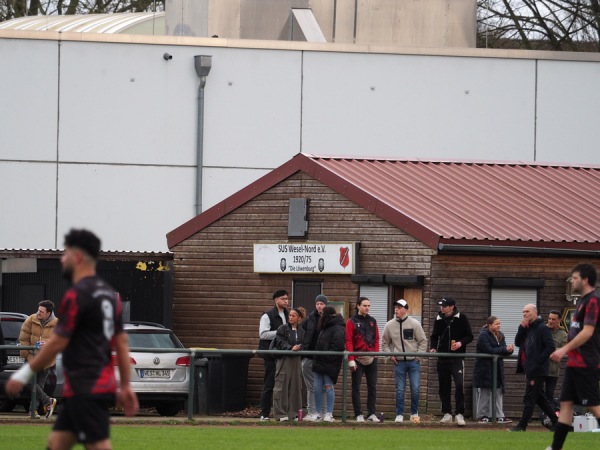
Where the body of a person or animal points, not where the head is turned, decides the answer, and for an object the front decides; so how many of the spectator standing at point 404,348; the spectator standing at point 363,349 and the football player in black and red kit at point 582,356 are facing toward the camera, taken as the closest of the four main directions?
2

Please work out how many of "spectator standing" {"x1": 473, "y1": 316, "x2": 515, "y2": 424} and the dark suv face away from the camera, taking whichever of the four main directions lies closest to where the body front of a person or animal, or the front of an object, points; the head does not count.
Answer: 1

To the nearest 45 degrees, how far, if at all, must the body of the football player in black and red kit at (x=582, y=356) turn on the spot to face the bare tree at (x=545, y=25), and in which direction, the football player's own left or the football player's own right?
approximately 90° to the football player's own right

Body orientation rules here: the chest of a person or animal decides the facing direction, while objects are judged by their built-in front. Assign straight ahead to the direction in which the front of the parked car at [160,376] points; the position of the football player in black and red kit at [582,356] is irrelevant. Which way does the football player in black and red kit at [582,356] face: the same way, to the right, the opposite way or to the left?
to the left

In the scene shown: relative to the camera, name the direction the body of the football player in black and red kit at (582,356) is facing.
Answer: to the viewer's left

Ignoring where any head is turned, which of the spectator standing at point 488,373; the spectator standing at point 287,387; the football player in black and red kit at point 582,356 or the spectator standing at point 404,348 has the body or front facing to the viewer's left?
the football player in black and red kit

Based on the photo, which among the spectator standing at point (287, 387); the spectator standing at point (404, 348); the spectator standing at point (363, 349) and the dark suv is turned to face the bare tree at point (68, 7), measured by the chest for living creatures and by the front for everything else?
the dark suv

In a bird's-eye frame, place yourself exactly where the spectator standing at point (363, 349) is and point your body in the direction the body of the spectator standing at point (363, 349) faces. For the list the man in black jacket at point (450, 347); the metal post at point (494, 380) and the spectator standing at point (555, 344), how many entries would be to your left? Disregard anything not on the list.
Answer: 3

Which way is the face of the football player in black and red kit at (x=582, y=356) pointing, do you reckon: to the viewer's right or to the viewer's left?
to the viewer's left

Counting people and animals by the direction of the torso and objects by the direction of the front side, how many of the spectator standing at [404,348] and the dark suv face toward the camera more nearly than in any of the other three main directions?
1

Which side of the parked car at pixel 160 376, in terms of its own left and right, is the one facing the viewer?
back
